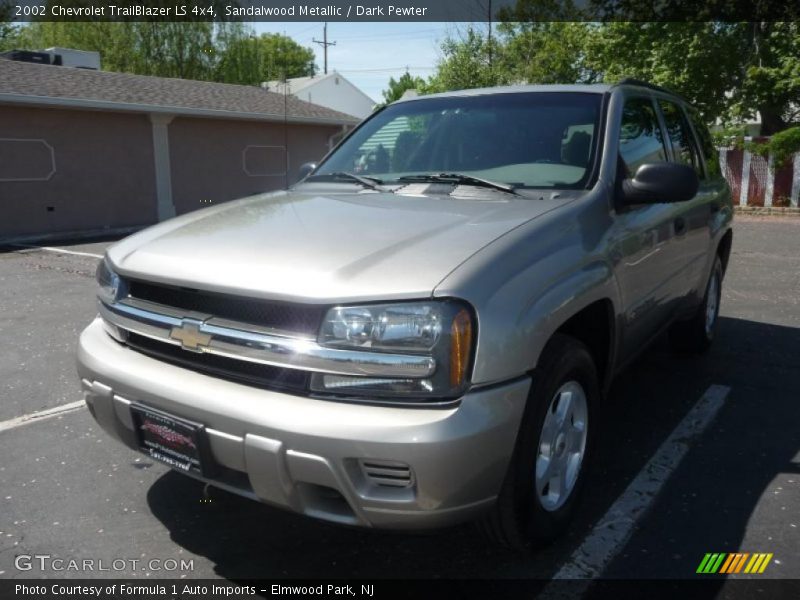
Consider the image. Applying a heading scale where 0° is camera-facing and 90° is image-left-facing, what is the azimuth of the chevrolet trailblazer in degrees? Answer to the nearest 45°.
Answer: approximately 45°

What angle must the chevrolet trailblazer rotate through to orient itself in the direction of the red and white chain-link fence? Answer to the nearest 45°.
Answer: approximately 180°

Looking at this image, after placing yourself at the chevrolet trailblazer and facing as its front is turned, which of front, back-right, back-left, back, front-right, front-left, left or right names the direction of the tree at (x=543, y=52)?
back-right

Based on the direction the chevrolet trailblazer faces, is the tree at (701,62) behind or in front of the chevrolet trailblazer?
behind

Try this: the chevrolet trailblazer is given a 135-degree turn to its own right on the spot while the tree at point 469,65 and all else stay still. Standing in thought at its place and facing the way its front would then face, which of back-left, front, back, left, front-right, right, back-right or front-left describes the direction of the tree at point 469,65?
front

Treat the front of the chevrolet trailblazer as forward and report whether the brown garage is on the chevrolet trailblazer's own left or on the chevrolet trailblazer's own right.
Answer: on the chevrolet trailblazer's own right
